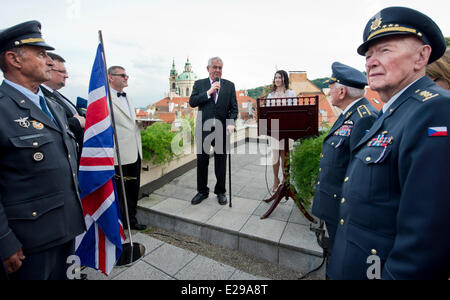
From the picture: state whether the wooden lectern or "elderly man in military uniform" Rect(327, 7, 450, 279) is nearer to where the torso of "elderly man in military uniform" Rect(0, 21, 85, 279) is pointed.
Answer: the elderly man in military uniform

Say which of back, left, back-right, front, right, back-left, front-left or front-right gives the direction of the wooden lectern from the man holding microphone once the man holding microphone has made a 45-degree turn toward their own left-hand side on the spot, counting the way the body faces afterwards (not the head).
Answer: front

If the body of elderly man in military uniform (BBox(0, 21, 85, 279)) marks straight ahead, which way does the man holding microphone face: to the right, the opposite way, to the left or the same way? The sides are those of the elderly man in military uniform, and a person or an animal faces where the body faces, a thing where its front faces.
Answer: to the right

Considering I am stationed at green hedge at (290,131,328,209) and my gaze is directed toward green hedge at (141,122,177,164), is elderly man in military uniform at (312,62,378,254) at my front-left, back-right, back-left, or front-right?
back-left

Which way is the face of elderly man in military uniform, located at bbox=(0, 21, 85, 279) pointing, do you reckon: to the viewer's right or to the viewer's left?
to the viewer's right

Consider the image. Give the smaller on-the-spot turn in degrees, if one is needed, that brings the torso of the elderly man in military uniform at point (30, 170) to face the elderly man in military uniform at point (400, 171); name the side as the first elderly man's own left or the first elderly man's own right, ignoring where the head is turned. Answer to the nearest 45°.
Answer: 0° — they already face them

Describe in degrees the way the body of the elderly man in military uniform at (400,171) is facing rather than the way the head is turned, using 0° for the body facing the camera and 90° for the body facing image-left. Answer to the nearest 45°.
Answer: approximately 45°

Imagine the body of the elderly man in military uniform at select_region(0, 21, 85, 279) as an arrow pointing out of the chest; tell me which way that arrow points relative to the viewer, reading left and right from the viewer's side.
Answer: facing the viewer and to the right of the viewer

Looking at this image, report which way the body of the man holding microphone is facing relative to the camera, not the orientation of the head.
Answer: toward the camera

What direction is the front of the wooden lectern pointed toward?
toward the camera
